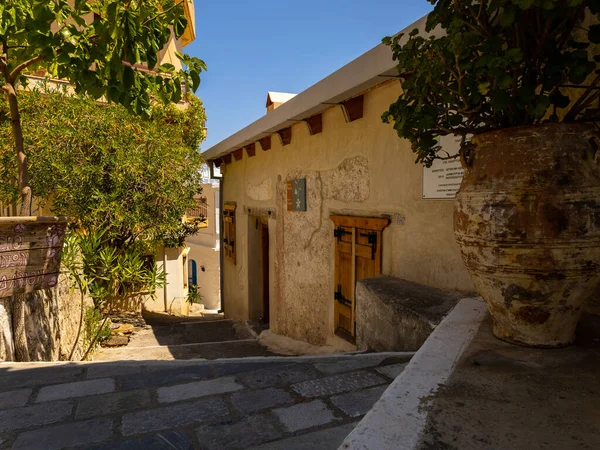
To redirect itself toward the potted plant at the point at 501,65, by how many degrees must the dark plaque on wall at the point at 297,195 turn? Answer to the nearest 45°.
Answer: approximately 45° to its left

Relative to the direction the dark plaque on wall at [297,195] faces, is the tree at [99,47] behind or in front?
in front

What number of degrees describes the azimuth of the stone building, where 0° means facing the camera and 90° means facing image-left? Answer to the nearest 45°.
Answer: approximately 45°

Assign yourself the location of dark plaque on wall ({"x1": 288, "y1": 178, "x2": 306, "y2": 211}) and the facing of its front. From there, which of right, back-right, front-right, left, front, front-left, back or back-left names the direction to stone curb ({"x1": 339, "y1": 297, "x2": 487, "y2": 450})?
front-left

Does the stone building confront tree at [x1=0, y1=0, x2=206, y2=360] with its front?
yes

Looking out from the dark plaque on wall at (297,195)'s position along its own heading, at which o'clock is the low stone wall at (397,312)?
The low stone wall is roughly at 10 o'clock from the dark plaque on wall.

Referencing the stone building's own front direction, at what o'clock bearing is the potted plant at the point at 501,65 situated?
The potted plant is roughly at 10 o'clock from the stone building.

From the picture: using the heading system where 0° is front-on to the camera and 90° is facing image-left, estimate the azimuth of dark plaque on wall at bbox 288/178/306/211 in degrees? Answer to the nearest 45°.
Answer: approximately 45°
